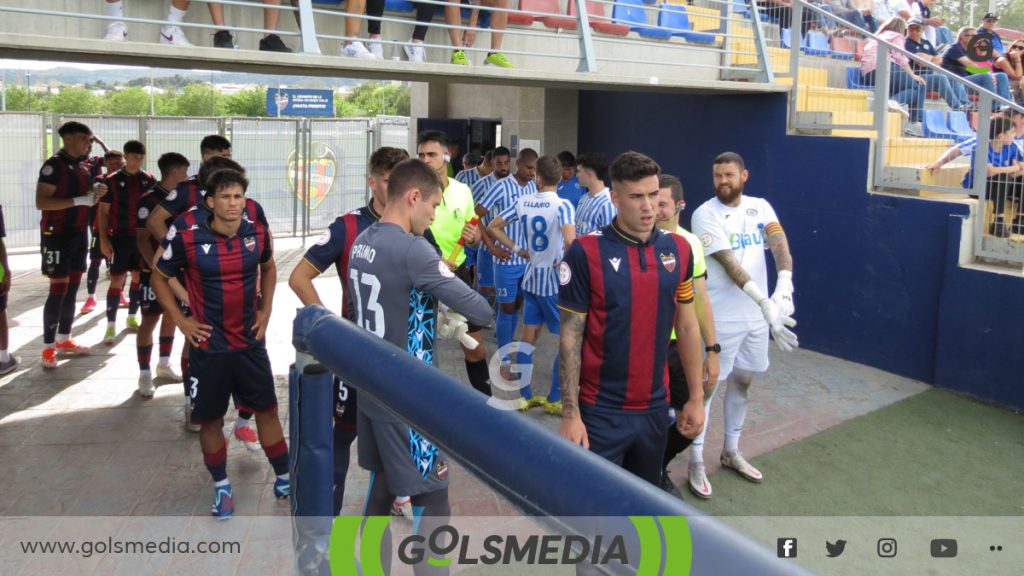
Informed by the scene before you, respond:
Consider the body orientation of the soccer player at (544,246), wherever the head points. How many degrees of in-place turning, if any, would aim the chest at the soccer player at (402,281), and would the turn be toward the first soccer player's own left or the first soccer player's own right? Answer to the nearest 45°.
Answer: approximately 180°

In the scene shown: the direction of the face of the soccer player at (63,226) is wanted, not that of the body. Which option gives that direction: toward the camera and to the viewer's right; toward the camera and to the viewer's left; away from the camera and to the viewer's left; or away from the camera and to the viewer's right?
toward the camera and to the viewer's right

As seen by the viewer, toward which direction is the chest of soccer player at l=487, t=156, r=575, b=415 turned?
away from the camera

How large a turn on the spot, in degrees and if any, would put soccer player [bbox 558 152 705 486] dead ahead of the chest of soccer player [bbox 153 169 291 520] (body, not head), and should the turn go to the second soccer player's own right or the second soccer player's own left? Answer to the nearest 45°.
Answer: approximately 45° to the second soccer player's own left

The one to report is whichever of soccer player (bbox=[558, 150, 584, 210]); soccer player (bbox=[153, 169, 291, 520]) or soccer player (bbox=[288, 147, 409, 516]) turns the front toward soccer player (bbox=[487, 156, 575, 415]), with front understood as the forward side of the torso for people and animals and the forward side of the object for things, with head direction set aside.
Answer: soccer player (bbox=[558, 150, 584, 210])

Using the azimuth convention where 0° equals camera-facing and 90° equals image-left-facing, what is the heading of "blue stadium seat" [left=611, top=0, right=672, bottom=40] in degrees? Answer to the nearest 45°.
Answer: approximately 315°

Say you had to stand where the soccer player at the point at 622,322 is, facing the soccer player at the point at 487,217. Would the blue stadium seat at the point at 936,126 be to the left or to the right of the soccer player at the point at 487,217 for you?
right
